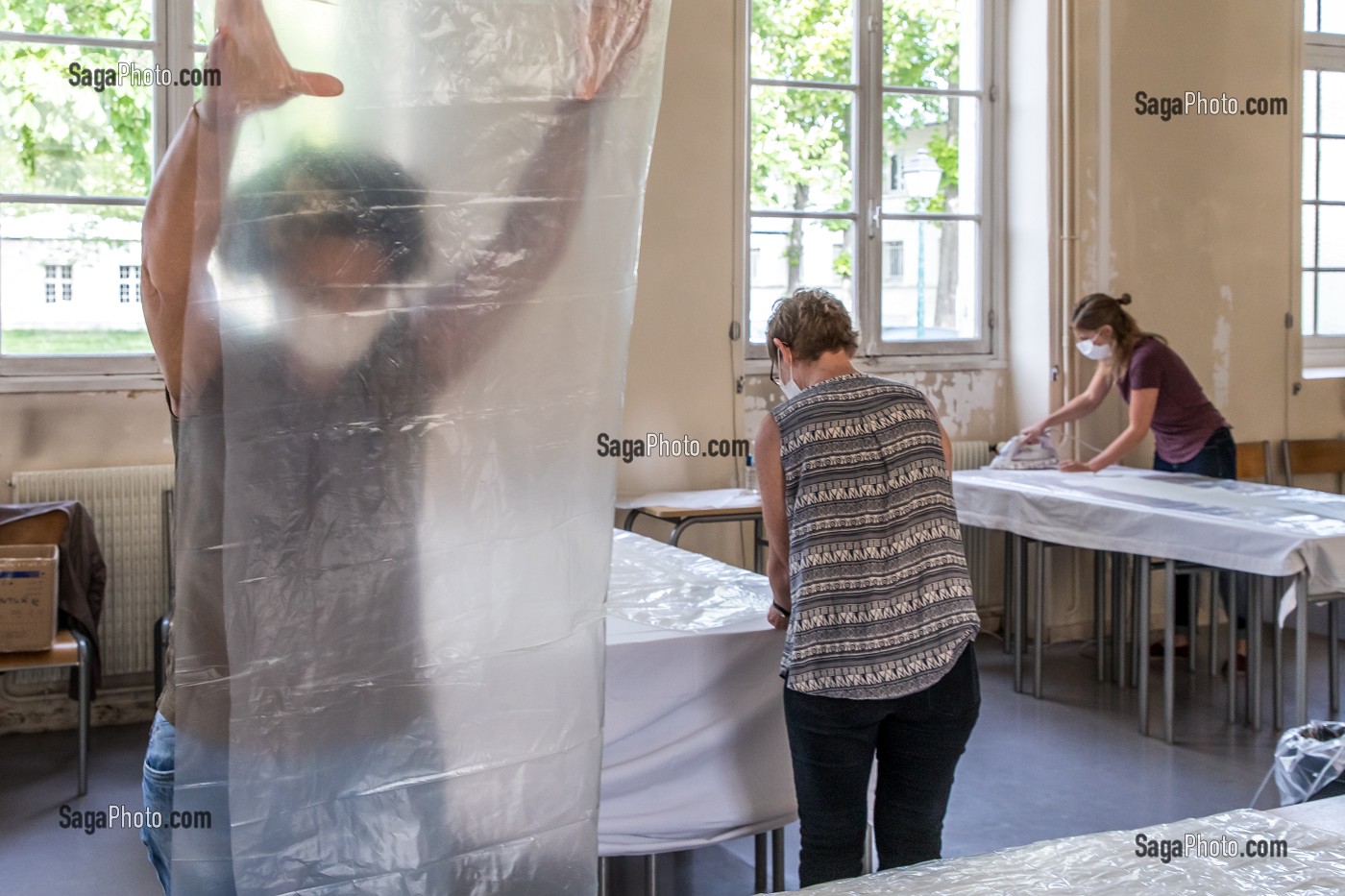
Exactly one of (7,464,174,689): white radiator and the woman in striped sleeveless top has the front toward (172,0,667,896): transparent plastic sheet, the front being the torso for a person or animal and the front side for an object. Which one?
the white radiator

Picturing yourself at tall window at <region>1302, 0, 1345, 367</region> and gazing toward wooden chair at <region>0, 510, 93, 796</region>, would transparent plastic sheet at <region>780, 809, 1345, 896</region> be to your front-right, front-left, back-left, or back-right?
front-left

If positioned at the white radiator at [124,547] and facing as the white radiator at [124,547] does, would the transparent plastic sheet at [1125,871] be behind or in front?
in front

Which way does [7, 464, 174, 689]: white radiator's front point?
toward the camera

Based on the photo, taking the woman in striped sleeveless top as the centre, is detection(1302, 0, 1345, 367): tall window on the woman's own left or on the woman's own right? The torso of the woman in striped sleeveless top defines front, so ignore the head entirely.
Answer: on the woman's own right

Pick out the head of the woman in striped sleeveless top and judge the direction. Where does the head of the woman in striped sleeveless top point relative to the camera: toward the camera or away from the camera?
away from the camera

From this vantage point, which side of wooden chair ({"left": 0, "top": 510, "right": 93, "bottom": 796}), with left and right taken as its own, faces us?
front

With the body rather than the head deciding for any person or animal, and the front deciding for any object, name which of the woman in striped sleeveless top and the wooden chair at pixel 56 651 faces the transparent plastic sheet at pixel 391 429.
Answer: the wooden chair

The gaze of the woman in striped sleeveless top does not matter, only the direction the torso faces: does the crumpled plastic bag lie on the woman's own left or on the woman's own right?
on the woman's own right

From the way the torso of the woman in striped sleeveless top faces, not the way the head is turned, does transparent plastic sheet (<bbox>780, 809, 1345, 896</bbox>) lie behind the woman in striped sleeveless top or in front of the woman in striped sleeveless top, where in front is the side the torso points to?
behind

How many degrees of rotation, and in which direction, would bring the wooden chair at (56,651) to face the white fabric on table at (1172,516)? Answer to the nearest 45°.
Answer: approximately 90° to its left

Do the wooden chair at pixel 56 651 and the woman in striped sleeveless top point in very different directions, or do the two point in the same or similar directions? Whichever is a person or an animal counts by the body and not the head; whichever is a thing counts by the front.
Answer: very different directions
